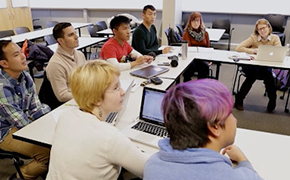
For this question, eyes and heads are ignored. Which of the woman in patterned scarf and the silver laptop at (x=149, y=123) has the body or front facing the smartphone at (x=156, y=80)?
the woman in patterned scarf

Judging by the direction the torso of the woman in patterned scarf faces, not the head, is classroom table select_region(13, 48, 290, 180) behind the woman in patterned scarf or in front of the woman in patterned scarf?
in front

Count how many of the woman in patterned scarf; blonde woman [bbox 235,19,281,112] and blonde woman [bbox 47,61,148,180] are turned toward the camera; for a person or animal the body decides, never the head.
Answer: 2

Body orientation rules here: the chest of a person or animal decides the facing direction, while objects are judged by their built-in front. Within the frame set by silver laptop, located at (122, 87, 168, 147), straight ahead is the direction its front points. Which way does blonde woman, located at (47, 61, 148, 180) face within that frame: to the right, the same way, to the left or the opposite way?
the opposite way

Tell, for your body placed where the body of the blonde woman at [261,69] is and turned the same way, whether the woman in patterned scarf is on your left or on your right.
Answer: on your right

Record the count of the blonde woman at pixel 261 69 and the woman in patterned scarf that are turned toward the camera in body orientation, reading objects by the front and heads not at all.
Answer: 2

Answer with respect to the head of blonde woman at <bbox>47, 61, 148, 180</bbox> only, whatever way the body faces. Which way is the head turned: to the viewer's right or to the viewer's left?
to the viewer's right

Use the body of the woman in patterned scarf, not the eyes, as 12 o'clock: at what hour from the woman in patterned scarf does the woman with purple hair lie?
The woman with purple hair is roughly at 12 o'clock from the woman in patterned scarf.

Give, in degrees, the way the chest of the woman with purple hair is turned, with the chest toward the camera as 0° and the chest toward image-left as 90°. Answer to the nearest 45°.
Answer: approximately 225°

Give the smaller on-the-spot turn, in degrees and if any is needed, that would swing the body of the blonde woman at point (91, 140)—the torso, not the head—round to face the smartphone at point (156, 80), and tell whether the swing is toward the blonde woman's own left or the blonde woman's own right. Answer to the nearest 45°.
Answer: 0° — they already face it

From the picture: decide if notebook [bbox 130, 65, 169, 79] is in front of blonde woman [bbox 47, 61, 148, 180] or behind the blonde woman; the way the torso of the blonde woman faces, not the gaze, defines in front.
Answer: in front

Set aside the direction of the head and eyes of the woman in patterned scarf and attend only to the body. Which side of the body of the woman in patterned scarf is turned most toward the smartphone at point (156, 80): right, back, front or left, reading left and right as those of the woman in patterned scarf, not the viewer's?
front
